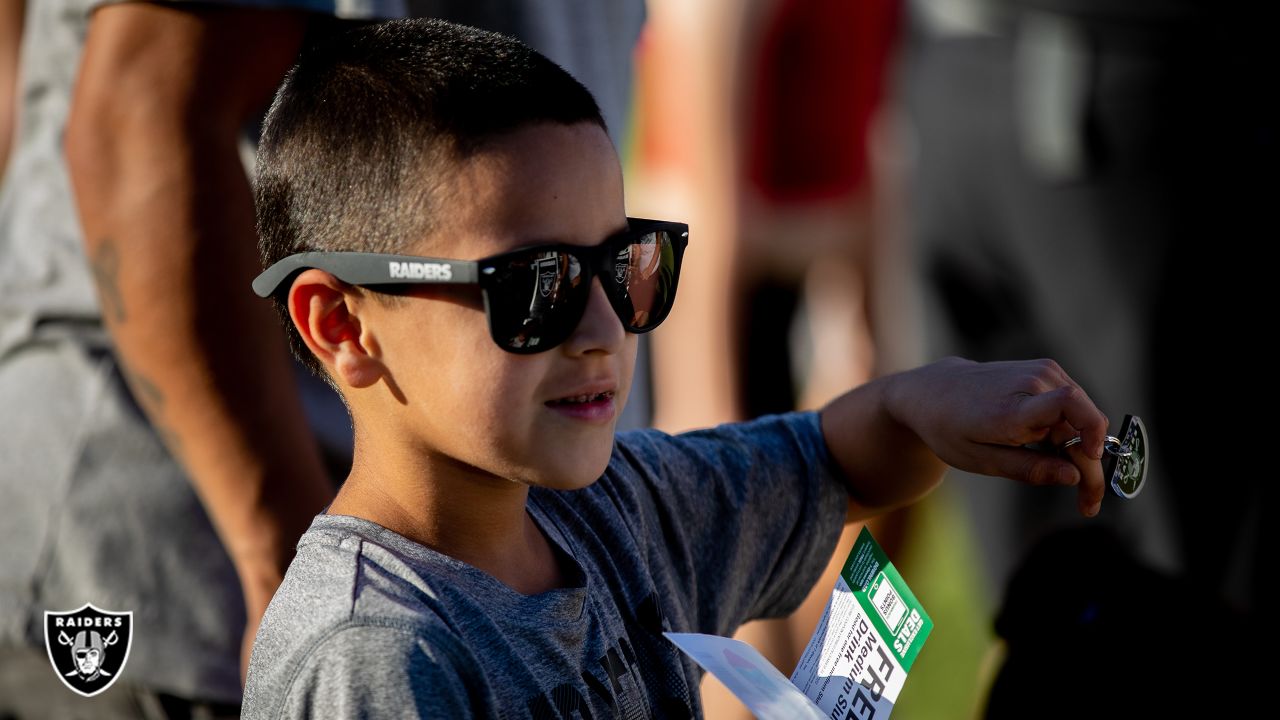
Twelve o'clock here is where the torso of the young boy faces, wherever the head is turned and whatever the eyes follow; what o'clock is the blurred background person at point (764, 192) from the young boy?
The blurred background person is roughly at 8 o'clock from the young boy.

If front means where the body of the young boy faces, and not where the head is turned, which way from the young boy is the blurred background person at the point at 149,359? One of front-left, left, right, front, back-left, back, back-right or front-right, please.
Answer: back

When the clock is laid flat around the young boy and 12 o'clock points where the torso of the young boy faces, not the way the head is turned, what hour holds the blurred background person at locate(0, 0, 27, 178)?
The blurred background person is roughly at 6 o'clock from the young boy.

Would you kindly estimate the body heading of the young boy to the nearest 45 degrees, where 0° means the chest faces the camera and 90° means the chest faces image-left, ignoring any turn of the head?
approximately 315°

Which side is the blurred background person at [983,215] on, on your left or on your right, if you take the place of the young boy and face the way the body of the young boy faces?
on your left
